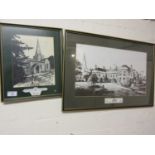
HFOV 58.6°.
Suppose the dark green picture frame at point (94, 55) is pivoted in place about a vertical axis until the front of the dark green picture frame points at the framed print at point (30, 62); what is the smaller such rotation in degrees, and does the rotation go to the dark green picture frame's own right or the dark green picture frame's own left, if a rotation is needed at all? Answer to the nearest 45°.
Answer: approximately 90° to the dark green picture frame's own right

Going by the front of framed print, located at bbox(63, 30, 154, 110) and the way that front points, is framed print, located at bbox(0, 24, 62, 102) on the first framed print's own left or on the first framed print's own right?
on the first framed print's own right

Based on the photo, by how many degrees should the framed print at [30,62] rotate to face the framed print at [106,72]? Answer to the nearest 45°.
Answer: approximately 45° to its left

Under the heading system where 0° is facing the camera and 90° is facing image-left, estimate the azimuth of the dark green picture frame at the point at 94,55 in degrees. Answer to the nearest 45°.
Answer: approximately 315°

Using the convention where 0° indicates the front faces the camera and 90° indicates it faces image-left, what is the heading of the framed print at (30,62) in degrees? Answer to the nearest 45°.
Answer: approximately 315°
